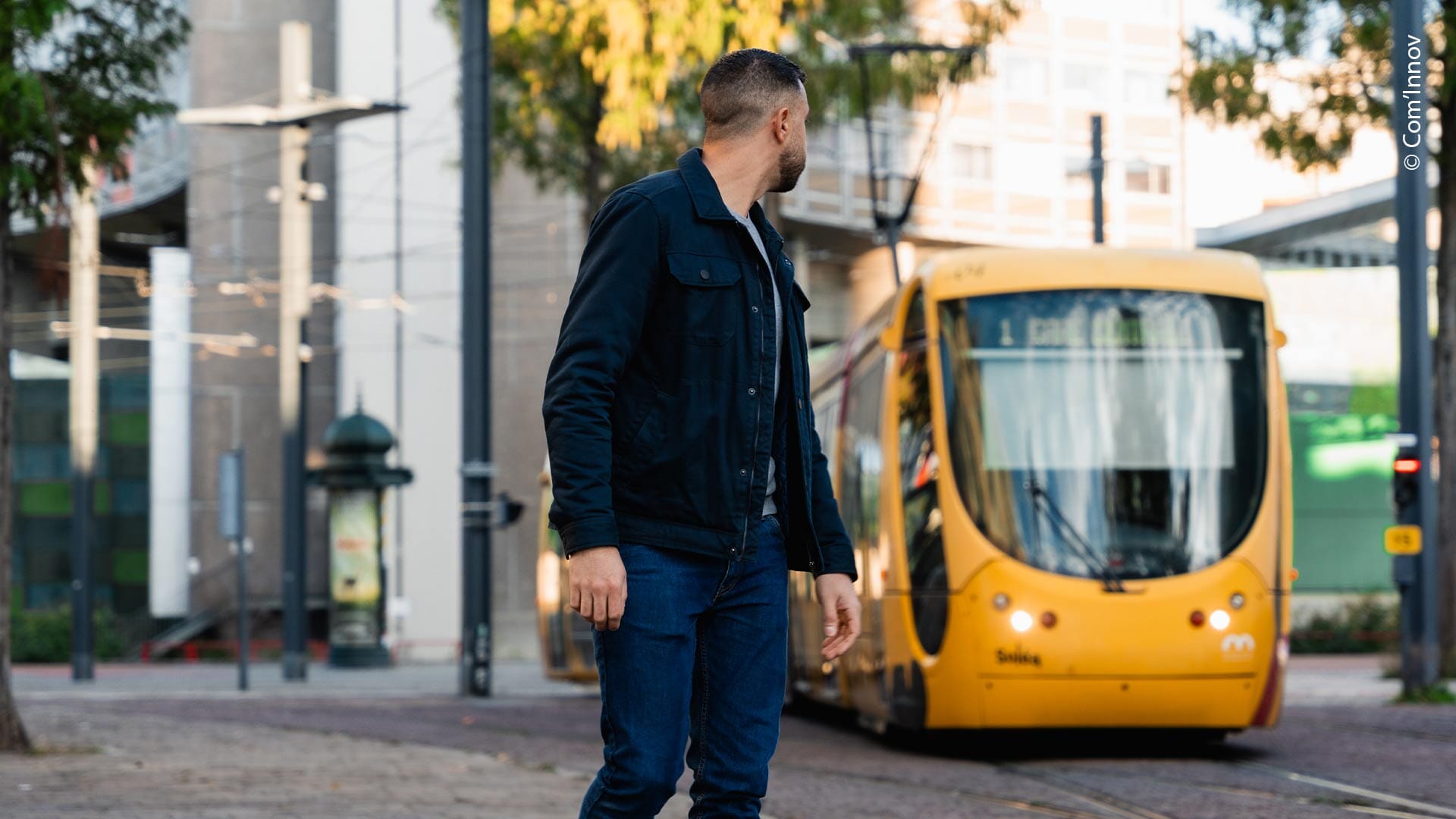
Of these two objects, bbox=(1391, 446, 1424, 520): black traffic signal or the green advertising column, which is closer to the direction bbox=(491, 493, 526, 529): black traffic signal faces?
the black traffic signal

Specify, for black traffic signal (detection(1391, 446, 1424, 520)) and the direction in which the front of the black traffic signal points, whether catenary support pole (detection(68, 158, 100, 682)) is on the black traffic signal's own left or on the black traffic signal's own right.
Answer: on the black traffic signal's own right

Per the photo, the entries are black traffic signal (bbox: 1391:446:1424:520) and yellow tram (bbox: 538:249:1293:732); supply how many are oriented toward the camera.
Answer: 2

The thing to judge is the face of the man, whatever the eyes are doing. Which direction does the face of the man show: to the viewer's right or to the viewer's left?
to the viewer's right

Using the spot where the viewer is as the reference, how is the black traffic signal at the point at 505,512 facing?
facing to the right of the viewer

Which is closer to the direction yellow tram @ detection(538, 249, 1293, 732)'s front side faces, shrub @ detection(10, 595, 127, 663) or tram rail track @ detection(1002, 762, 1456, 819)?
the tram rail track

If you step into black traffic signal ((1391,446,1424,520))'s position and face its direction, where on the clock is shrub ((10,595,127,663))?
The shrub is roughly at 4 o'clock from the black traffic signal.

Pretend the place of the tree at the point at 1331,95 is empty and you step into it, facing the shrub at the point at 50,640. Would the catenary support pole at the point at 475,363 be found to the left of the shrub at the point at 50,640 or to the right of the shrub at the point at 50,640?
left

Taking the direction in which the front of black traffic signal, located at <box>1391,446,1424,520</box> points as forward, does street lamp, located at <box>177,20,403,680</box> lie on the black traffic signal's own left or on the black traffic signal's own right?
on the black traffic signal's own right

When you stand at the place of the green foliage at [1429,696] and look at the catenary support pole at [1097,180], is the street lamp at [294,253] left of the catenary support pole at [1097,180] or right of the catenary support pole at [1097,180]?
left

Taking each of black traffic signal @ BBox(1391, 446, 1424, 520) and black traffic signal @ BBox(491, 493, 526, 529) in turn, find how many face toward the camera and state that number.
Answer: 1

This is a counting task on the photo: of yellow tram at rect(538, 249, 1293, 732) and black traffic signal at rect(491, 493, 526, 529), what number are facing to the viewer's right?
1

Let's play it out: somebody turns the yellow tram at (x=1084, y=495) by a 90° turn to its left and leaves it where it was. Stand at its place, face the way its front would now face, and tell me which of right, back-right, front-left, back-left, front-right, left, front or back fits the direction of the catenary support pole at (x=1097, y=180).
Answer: left

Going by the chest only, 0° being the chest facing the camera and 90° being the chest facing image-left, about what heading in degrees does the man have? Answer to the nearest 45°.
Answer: approximately 315°

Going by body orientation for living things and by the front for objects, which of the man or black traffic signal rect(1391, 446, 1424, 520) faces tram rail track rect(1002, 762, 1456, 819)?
the black traffic signal
